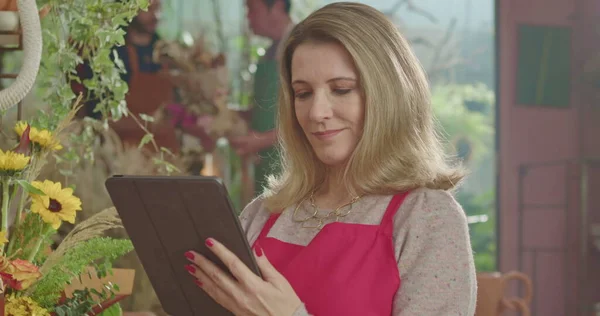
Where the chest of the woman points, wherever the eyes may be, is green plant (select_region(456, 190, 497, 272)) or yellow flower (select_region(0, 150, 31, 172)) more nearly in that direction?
the yellow flower

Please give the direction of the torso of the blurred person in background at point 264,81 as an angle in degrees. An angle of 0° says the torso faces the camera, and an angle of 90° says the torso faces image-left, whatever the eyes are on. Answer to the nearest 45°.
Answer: approximately 90°

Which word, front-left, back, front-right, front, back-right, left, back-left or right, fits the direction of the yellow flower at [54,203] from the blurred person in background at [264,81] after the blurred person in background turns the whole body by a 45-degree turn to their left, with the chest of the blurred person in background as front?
front-left

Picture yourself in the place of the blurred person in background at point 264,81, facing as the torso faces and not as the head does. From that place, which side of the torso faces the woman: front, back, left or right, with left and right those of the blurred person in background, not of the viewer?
left

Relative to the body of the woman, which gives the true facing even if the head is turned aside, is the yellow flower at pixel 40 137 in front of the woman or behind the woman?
in front

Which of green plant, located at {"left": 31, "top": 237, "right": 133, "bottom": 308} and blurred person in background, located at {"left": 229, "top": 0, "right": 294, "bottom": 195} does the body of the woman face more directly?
the green plant

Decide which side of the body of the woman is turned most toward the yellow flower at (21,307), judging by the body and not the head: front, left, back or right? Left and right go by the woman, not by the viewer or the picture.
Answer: front

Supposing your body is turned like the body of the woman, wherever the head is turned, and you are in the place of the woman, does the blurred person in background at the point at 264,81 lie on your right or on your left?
on your right

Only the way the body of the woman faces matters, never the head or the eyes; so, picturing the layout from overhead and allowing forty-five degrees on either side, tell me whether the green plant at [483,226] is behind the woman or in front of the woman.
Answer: behind

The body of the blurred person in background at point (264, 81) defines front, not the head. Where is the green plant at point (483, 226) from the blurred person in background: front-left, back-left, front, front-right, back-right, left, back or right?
back

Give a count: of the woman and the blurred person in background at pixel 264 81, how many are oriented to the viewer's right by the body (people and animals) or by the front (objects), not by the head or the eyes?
0

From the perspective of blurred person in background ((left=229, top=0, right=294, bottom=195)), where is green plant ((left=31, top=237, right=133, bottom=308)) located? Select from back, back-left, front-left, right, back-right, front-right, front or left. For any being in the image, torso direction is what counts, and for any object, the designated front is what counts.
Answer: left

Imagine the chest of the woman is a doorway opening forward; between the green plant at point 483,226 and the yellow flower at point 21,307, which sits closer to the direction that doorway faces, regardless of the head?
the yellow flower
